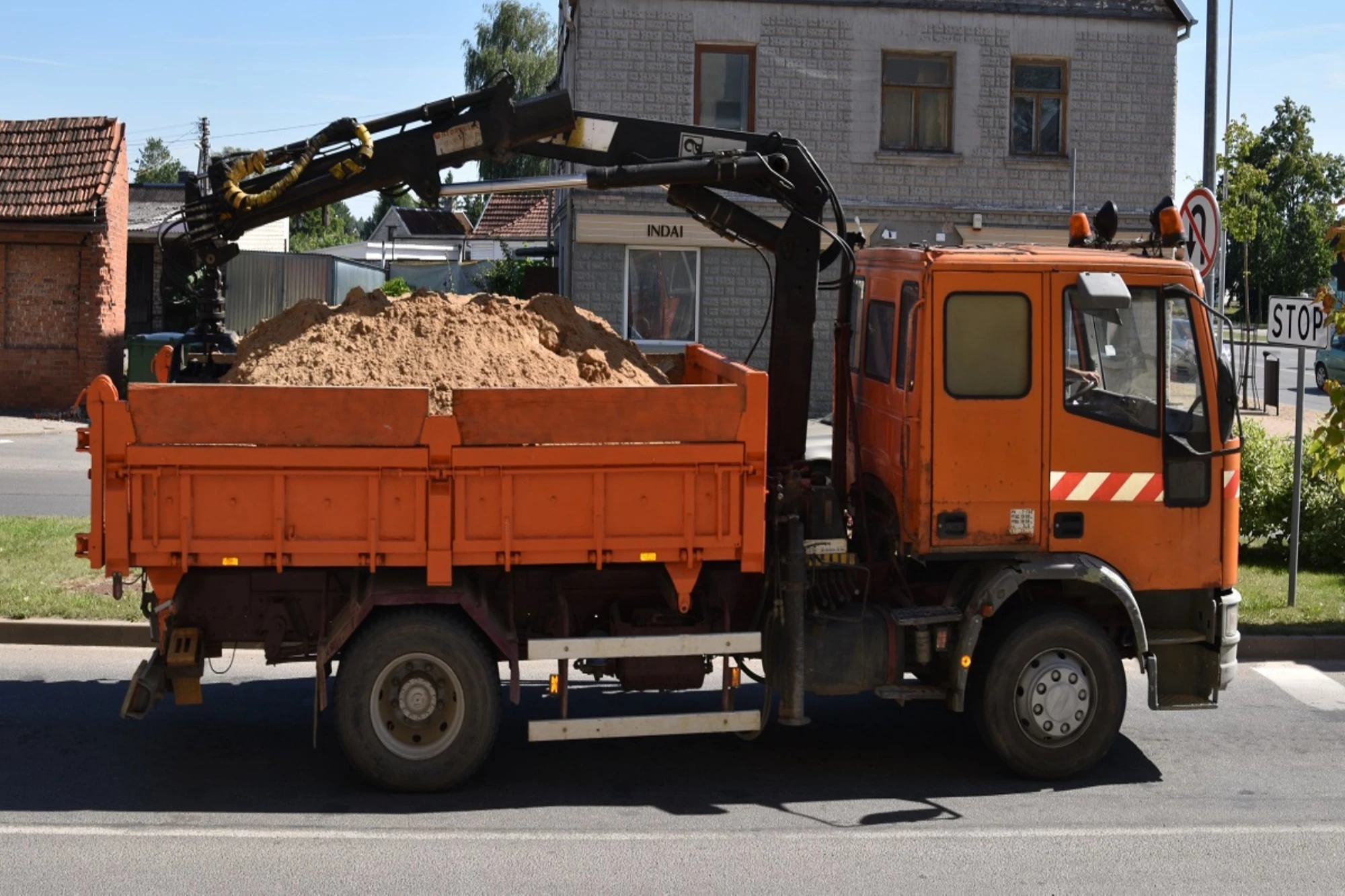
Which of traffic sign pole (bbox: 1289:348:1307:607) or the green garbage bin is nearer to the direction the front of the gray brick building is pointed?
the traffic sign pole

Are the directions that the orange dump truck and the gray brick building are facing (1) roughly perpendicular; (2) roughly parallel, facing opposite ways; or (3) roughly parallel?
roughly perpendicular

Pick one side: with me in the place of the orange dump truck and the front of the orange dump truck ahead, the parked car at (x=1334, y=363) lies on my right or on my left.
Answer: on my left

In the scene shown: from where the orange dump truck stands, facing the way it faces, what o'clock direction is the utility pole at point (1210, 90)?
The utility pole is roughly at 10 o'clock from the orange dump truck.

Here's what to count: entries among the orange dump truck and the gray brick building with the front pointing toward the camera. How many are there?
1

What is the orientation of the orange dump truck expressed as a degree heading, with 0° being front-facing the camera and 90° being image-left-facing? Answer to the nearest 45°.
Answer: approximately 270°

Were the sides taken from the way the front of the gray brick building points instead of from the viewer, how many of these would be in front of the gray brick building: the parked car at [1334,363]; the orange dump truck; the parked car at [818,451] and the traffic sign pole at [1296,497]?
3

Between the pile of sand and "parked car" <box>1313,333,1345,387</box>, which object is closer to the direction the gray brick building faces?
the pile of sand

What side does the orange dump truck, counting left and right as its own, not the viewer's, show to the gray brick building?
left

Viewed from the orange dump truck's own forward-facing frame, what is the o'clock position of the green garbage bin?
The green garbage bin is roughly at 8 o'clock from the orange dump truck.

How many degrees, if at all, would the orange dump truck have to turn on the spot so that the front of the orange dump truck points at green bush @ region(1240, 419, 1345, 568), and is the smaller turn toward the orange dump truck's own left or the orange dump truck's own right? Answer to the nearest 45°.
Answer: approximately 45° to the orange dump truck's own left

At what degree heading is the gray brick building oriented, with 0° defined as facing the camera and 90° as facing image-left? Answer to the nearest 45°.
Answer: approximately 0°

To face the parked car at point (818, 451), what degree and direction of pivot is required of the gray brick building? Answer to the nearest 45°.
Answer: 0° — it already faces it
